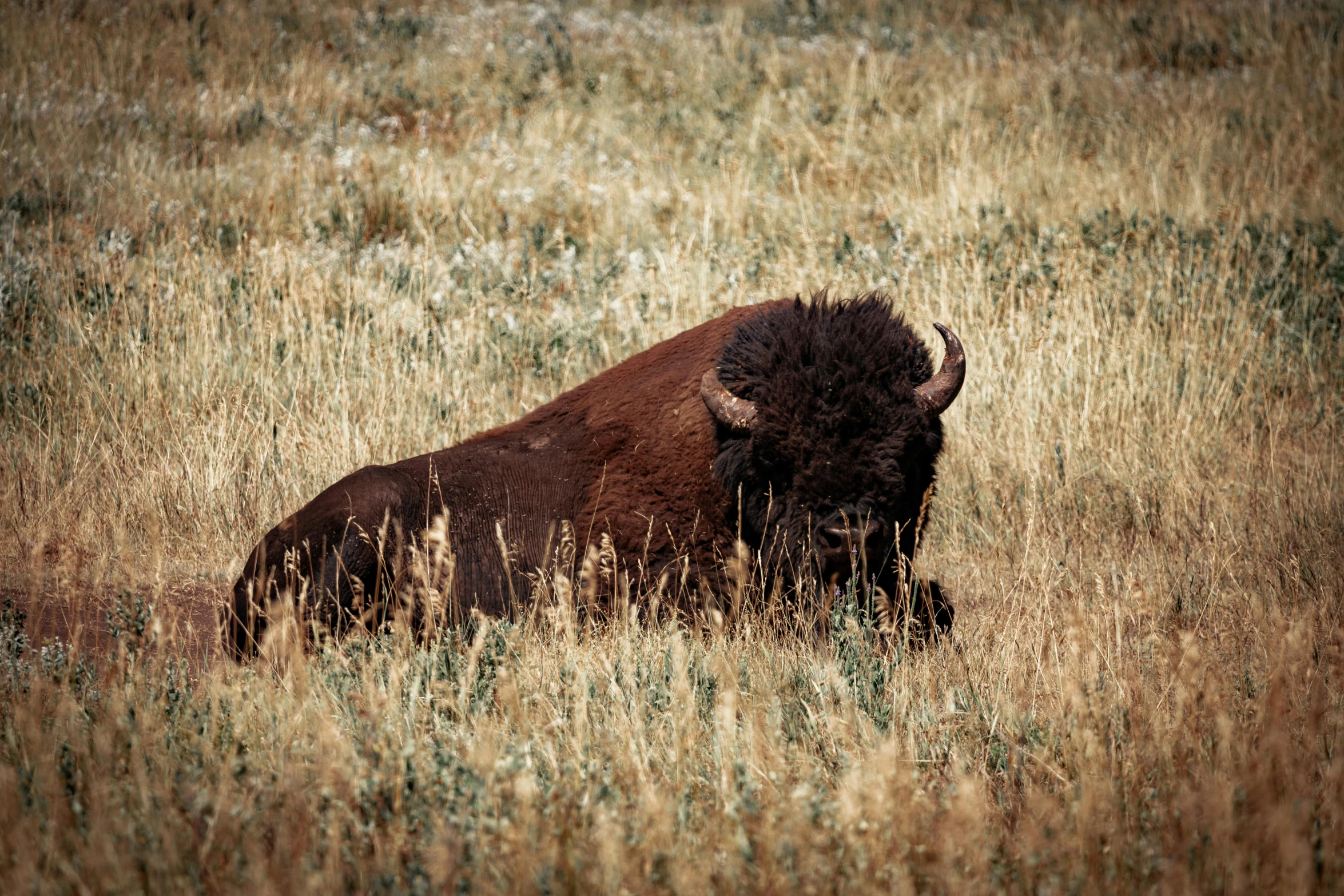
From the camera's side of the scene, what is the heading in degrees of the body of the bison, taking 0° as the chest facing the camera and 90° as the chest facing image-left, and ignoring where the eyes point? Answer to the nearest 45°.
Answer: approximately 315°
